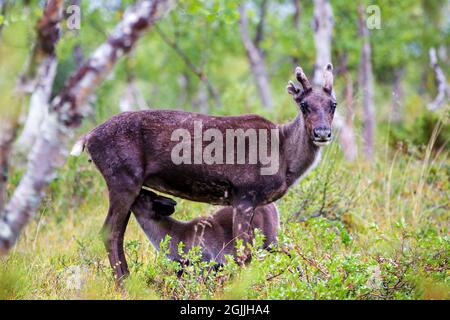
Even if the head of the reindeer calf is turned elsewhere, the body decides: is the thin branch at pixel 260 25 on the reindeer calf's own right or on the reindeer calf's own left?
on the reindeer calf's own right

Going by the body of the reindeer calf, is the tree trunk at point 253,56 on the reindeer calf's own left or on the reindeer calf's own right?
on the reindeer calf's own right

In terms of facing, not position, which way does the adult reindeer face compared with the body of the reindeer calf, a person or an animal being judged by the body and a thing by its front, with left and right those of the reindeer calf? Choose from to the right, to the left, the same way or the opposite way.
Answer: the opposite way

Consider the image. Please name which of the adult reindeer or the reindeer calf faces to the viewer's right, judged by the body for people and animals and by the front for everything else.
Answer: the adult reindeer

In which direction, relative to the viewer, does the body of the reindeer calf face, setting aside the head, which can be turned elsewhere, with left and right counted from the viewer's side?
facing to the left of the viewer

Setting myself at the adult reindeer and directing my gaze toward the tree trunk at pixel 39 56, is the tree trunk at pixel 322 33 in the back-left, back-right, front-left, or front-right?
back-right

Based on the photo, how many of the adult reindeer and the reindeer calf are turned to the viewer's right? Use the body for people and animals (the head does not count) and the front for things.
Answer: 1

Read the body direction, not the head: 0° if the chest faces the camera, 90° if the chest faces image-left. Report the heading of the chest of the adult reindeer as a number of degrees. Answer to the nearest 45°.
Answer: approximately 270°

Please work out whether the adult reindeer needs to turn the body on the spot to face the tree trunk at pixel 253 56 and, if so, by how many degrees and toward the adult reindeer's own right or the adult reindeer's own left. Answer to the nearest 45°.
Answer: approximately 90° to the adult reindeer's own left
